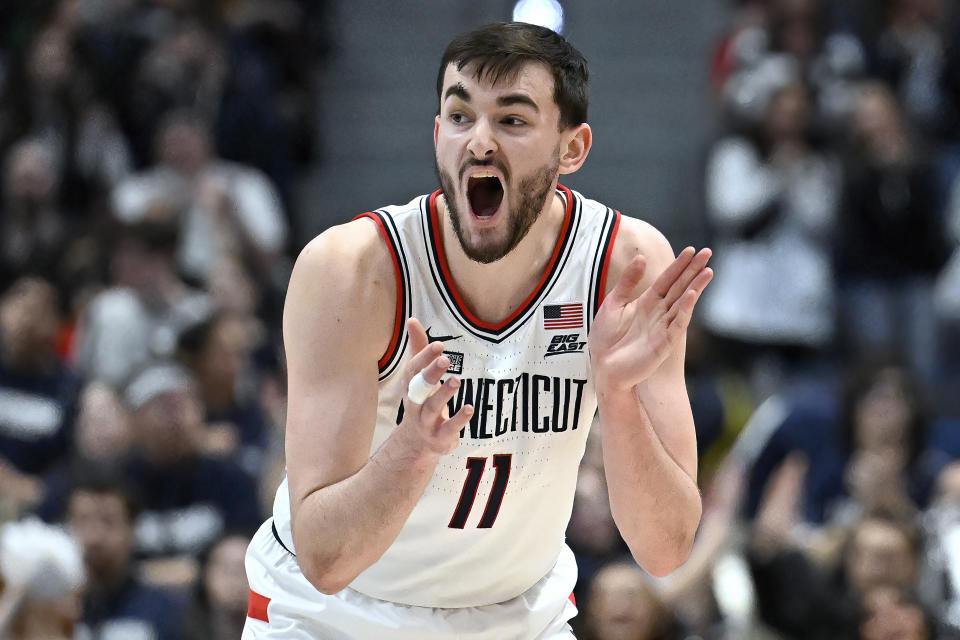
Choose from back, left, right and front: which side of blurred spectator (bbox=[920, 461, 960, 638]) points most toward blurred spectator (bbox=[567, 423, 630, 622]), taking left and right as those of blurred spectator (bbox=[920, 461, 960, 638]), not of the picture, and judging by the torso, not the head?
right

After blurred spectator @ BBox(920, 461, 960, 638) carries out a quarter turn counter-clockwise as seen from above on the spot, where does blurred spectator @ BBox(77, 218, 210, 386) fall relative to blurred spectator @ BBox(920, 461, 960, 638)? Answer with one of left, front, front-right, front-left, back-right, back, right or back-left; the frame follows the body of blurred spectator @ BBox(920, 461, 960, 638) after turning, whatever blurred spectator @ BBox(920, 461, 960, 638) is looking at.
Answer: back

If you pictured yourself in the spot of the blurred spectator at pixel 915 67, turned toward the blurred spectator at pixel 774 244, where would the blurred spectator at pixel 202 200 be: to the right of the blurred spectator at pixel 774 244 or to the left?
right

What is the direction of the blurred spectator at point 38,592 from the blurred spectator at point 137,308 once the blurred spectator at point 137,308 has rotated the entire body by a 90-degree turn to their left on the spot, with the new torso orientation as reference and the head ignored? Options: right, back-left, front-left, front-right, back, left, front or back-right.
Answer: back-right

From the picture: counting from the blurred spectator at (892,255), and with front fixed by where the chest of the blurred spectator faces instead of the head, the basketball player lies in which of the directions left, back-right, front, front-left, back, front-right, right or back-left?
front

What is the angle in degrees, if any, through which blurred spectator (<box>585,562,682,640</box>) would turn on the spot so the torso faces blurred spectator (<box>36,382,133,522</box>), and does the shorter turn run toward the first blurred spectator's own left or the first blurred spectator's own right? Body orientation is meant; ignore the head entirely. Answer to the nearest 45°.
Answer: approximately 90° to the first blurred spectator's own right

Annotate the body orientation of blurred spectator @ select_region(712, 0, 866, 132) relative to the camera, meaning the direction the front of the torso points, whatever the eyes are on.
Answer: toward the camera

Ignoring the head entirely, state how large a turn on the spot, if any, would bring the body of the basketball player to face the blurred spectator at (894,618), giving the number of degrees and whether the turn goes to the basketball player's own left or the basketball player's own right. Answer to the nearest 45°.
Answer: approximately 135° to the basketball player's own left

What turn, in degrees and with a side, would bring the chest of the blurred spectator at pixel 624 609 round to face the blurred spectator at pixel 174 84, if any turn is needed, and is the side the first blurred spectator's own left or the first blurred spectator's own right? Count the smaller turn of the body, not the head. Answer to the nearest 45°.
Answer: approximately 135° to the first blurred spectator's own right
